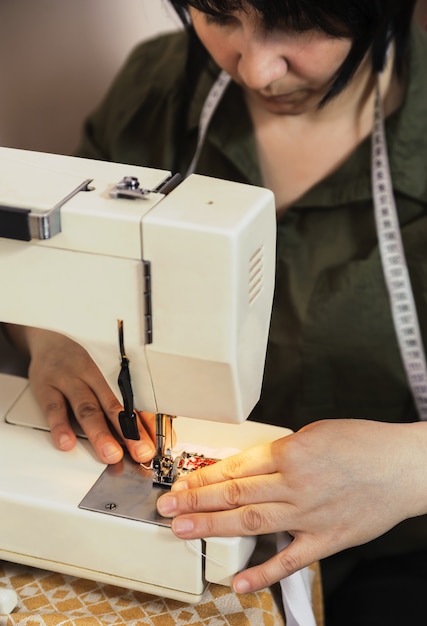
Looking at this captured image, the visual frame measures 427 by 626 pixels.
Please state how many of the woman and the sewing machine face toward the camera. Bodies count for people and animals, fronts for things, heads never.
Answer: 1

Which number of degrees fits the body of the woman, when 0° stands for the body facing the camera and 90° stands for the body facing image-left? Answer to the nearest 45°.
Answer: approximately 0°

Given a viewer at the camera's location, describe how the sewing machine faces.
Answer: facing away from the viewer and to the right of the viewer

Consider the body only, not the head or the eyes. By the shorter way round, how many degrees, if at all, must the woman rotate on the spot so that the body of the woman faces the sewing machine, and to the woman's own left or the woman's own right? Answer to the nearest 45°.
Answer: approximately 45° to the woman's own right
